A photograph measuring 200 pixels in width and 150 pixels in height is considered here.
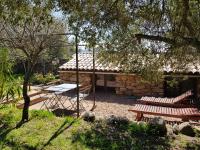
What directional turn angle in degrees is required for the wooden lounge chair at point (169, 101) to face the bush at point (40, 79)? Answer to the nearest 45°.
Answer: approximately 45° to its right

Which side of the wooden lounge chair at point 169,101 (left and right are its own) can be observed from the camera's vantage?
left

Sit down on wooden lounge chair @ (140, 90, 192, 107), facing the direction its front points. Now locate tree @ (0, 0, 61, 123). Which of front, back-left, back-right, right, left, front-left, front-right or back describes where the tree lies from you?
front-left

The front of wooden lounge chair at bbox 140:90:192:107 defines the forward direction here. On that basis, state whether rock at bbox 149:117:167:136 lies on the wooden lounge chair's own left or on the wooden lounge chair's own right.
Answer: on the wooden lounge chair's own left

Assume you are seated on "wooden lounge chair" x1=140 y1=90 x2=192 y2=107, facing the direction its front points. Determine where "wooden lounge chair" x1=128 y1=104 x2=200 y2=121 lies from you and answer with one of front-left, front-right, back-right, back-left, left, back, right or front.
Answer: left

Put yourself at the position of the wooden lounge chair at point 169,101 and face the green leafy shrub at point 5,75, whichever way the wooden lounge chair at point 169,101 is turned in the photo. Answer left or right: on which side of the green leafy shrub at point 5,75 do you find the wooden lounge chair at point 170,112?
left
